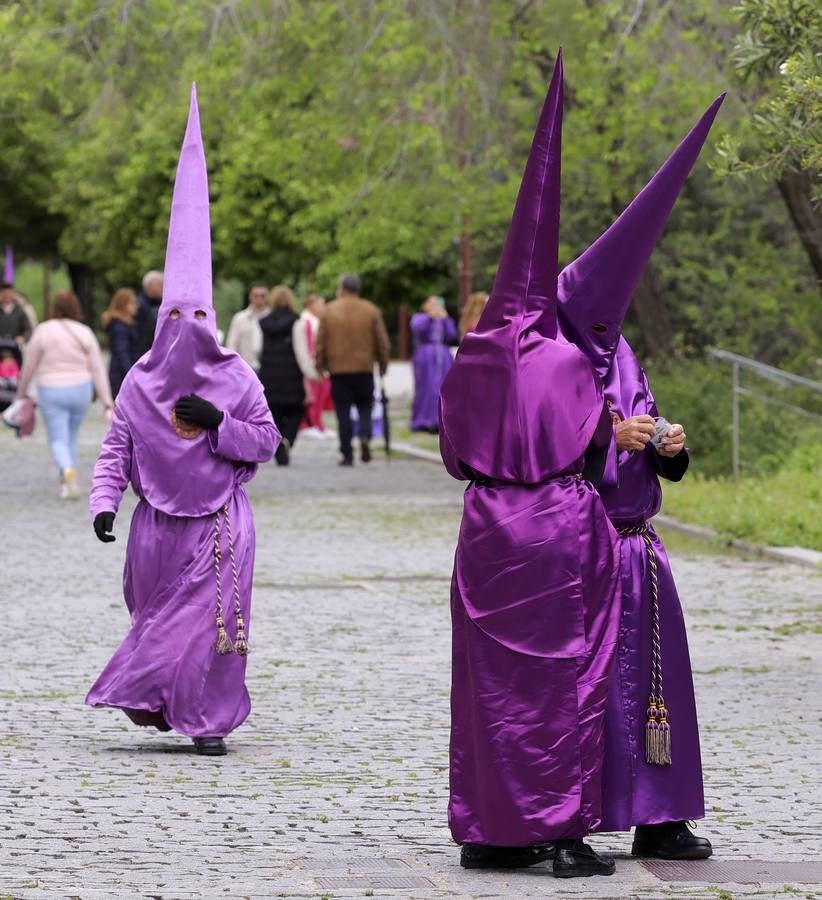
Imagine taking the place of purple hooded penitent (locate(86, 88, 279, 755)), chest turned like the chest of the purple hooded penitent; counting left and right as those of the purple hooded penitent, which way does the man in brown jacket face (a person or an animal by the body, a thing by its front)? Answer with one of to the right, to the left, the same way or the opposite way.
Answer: the opposite way

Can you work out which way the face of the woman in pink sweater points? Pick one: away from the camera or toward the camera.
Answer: away from the camera

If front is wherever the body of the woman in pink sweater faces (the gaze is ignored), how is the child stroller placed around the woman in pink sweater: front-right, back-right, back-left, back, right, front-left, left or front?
front

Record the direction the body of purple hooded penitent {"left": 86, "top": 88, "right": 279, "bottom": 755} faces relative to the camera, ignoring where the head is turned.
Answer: toward the camera

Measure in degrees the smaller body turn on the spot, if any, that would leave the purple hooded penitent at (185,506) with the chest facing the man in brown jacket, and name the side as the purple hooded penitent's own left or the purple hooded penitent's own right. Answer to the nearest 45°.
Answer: approximately 180°

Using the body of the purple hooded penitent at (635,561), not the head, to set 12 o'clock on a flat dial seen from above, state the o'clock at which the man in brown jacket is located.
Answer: The man in brown jacket is roughly at 4 o'clock from the purple hooded penitent.

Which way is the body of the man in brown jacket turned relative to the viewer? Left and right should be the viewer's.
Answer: facing away from the viewer

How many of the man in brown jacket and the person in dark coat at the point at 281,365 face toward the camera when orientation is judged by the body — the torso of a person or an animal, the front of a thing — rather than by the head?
0

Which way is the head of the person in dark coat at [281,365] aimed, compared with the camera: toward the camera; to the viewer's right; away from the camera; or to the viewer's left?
away from the camera

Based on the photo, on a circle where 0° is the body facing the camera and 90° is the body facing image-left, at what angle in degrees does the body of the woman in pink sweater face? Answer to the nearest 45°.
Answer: approximately 180°

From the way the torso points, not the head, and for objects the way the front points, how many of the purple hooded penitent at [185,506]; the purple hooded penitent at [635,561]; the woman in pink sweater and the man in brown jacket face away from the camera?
2

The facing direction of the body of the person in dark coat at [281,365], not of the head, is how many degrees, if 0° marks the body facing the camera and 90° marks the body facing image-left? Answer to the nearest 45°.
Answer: approximately 180°

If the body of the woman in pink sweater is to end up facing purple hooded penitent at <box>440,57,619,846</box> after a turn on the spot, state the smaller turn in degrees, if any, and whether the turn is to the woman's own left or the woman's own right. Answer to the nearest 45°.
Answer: approximately 180°

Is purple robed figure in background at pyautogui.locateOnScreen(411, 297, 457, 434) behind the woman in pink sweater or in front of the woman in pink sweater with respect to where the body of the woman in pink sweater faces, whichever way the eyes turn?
in front

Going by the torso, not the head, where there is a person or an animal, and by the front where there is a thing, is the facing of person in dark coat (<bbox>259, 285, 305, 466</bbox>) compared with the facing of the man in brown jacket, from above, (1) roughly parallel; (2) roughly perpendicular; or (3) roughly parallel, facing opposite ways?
roughly parallel

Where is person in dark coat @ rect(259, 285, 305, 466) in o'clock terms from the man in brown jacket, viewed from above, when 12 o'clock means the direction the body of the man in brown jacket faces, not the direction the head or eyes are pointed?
The person in dark coat is roughly at 9 o'clock from the man in brown jacket.
